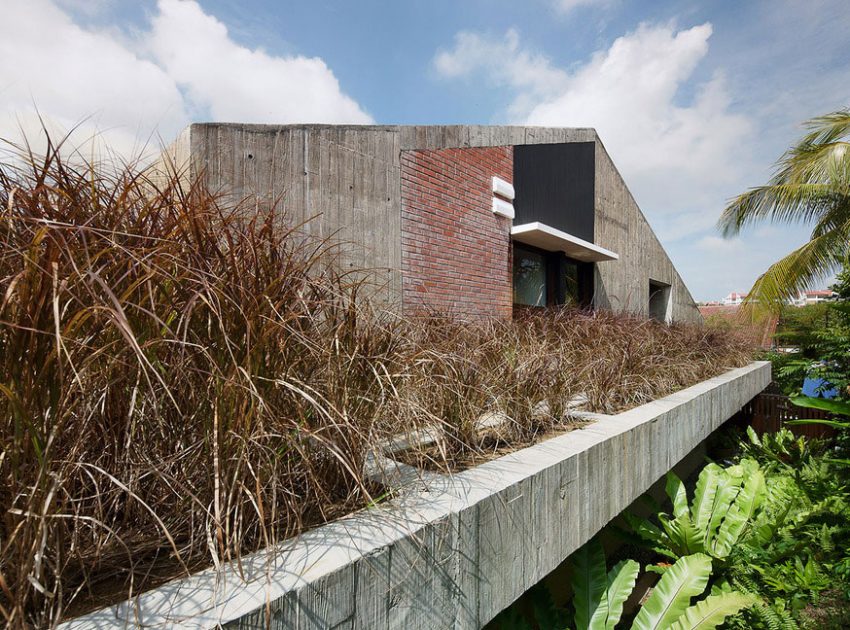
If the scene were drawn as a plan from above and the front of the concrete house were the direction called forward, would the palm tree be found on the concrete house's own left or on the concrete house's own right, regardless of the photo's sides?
on the concrete house's own left

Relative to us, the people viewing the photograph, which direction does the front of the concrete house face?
facing the viewer and to the right of the viewer

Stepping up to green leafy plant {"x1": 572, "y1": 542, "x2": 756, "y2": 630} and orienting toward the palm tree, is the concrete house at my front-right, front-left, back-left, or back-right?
front-left
